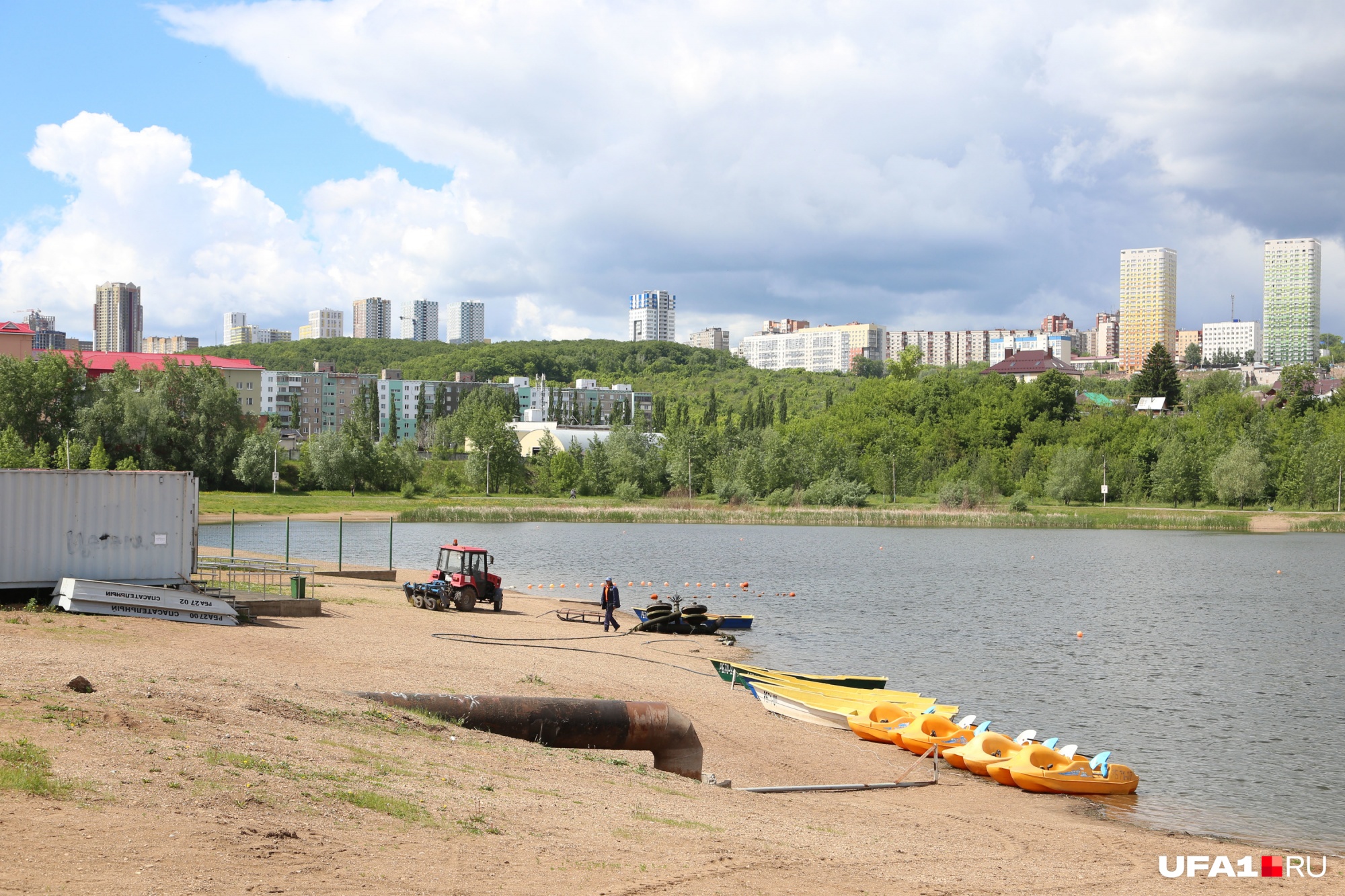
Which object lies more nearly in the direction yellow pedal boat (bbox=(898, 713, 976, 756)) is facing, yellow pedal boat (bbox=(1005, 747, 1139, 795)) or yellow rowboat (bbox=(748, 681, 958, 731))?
the yellow rowboat

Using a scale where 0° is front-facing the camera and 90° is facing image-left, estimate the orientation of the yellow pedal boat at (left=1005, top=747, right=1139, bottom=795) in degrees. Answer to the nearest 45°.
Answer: approximately 90°

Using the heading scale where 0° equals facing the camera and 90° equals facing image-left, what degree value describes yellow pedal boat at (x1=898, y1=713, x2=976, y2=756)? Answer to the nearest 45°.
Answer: approximately 90°

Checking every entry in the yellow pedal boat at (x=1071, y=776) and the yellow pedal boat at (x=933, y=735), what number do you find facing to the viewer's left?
2

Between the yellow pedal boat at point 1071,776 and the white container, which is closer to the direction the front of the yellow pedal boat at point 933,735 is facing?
the white container

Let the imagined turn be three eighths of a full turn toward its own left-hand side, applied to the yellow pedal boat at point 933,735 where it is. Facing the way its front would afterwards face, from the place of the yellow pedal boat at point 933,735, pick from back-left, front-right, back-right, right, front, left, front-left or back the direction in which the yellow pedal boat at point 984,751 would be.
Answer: front

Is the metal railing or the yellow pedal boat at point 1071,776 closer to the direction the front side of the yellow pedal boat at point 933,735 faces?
the metal railing

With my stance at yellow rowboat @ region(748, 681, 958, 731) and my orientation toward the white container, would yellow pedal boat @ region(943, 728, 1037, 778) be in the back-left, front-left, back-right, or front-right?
back-left
